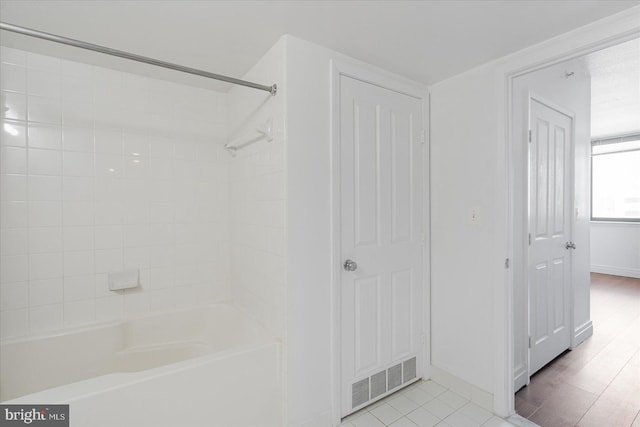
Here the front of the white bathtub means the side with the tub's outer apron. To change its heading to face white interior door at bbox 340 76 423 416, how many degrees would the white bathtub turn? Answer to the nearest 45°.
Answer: approximately 45° to its left

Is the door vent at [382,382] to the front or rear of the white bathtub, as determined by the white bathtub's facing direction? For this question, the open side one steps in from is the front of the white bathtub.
to the front

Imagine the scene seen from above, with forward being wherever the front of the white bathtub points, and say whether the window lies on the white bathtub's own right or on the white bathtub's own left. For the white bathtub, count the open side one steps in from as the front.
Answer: on the white bathtub's own left

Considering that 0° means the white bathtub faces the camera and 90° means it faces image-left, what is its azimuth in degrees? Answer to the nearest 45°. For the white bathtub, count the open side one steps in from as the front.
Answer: approximately 315°
